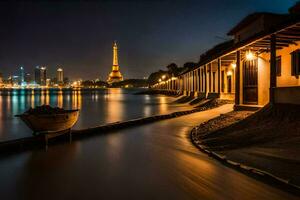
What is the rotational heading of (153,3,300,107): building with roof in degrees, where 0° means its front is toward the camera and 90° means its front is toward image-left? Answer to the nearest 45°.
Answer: approximately 45°

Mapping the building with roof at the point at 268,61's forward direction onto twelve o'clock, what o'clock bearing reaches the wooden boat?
The wooden boat is roughly at 12 o'clock from the building with roof.
